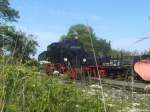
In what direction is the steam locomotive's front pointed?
to the viewer's left
